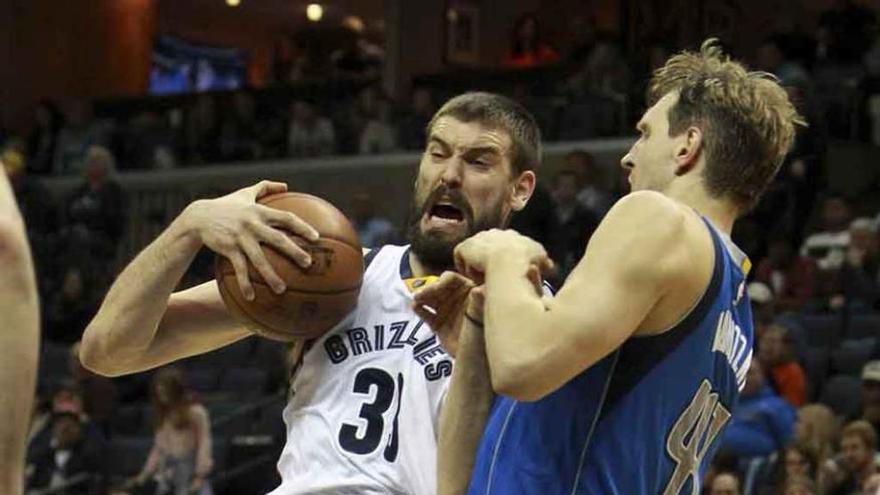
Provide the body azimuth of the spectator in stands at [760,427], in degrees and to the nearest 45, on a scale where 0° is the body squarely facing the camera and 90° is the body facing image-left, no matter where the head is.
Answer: approximately 45°

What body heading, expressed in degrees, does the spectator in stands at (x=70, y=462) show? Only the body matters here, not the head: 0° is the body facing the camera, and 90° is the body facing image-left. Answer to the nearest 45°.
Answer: approximately 0°

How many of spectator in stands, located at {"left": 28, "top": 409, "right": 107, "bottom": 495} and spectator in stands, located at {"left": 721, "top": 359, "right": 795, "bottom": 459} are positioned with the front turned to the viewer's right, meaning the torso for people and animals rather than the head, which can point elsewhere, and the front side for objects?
0

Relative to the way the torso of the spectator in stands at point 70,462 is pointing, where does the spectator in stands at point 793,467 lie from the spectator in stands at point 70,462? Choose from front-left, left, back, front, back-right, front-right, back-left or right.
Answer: front-left

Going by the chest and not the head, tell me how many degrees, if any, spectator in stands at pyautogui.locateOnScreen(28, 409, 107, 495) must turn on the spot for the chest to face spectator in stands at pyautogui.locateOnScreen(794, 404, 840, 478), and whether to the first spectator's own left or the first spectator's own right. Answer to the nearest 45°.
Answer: approximately 45° to the first spectator's own left

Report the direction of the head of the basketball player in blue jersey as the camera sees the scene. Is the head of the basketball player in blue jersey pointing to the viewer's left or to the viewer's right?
to the viewer's left

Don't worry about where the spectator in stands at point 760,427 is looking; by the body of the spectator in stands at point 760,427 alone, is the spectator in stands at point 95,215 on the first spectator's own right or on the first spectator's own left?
on the first spectator's own right

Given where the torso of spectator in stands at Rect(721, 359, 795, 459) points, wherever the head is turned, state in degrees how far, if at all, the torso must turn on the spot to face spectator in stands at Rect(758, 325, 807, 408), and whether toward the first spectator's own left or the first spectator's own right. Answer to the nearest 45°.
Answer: approximately 135° to the first spectator's own right

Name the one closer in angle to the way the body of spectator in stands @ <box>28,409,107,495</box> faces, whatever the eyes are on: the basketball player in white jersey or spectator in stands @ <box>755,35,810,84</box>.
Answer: the basketball player in white jersey

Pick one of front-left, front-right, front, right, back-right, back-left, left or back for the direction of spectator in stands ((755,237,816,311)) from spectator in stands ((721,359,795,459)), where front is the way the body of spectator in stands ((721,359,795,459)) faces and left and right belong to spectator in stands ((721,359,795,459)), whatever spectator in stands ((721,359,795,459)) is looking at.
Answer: back-right
